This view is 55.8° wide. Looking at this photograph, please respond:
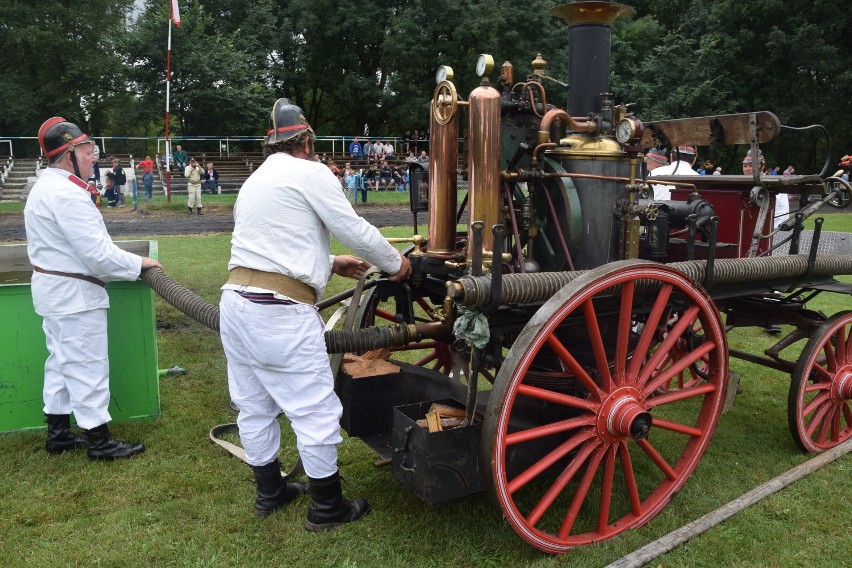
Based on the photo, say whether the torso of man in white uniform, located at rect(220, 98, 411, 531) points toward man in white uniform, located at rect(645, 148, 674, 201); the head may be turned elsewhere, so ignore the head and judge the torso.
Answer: yes

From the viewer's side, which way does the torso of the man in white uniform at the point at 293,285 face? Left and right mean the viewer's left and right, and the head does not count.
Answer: facing away from the viewer and to the right of the viewer

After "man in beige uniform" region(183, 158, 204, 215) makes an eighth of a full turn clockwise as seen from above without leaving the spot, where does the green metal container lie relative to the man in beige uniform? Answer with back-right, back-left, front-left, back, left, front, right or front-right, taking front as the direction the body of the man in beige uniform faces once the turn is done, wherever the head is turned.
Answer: front-left

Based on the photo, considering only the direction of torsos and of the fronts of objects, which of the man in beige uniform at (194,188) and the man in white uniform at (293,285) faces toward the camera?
the man in beige uniform at (194,188)

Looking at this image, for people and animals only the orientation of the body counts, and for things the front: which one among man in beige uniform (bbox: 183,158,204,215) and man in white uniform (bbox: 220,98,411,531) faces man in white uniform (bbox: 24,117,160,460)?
man in beige uniform (bbox: 183,158,204,215)

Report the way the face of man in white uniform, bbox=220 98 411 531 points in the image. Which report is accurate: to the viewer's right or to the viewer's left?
to the viewer's right

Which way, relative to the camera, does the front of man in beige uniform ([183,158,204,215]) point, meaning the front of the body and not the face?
toward the camera

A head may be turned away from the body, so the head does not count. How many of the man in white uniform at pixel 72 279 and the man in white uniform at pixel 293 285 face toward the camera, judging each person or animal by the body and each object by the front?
0

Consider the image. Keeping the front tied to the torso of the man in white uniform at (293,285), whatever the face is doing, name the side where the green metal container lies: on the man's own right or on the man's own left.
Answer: on the man's own left

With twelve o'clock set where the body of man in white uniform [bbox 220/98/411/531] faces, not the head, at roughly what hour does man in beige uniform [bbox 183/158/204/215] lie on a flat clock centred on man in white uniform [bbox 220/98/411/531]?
man in beige uniform [bbox 183/158/204/215] is roughly at 10 o'clock from man in white uniform [bbox 220/98/411/531].

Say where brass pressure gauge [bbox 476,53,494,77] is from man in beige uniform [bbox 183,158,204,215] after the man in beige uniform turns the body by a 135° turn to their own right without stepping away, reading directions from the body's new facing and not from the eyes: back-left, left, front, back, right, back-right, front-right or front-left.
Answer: back-left

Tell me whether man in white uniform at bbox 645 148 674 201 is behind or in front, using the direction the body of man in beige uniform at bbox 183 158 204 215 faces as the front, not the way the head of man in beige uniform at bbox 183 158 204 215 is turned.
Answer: in front

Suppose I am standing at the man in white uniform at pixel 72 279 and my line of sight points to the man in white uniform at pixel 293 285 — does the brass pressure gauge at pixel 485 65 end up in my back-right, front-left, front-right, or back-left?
front-left

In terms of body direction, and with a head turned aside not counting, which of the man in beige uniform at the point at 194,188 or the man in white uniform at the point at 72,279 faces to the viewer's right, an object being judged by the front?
the man in white uniform at the point at 72,279

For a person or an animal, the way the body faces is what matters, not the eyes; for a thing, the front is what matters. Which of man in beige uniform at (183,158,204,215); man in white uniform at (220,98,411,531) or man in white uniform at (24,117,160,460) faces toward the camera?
man in beige uniform at (183,158,204,215)

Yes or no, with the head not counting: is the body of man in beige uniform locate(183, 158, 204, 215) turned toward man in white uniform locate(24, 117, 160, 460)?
yes

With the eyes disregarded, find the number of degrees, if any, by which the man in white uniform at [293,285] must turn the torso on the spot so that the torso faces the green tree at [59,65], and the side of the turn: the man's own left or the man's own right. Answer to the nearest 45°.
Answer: approximately 45° to the man's own left

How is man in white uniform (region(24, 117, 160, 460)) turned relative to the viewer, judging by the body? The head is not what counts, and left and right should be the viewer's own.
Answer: facing to the right of the viewer
